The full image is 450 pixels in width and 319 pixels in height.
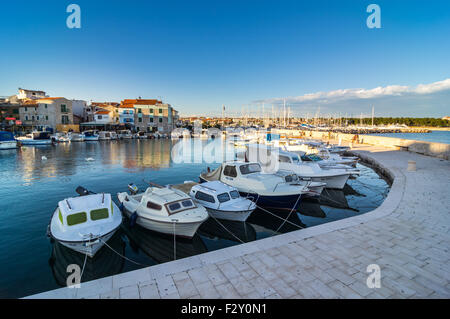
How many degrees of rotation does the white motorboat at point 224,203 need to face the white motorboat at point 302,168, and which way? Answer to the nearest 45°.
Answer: approximately 90° to its left

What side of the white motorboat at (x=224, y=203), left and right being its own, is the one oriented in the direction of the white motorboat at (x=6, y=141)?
back

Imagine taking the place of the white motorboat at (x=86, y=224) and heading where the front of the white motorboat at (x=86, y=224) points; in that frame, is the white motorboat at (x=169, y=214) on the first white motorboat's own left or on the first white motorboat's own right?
on the first white motorboat's own left

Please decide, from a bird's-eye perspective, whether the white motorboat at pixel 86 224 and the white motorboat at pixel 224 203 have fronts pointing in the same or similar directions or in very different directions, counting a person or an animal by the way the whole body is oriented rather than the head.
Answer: same or similar directions

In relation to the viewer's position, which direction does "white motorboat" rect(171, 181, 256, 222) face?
facing the viewer and to the right of the viewer

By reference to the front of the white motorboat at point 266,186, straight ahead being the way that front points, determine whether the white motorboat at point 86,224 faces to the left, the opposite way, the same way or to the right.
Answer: the same way

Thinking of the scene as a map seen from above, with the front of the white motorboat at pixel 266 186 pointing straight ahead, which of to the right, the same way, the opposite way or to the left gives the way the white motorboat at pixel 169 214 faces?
the same way

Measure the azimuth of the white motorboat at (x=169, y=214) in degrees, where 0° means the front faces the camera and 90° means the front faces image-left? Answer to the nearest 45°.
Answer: approximately 315°

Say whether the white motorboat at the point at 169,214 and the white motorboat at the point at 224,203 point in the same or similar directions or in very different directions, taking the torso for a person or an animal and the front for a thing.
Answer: same or similar directions

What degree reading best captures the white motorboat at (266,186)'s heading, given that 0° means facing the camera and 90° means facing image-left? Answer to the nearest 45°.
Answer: approximately 315°

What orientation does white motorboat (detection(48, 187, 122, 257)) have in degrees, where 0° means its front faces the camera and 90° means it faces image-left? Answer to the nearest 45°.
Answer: approximately 0°

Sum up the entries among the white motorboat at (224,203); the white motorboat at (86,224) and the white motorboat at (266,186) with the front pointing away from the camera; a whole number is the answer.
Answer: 0

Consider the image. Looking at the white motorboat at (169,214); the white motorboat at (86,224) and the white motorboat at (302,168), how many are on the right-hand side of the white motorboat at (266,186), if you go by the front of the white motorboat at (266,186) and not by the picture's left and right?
2

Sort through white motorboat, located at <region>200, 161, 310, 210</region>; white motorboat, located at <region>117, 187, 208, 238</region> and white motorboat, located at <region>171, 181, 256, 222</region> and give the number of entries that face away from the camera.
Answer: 0
